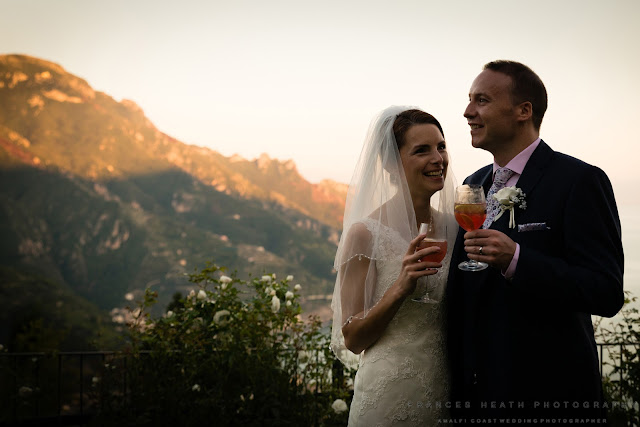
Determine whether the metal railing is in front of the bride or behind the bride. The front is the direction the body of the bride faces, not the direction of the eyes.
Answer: behind

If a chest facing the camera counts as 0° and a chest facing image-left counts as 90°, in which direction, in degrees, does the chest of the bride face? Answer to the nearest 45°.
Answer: approximately 315°

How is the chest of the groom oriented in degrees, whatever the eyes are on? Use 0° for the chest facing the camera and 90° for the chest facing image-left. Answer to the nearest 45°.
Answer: approximately 45°

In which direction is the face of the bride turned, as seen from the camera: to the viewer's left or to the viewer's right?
to the viewer's right

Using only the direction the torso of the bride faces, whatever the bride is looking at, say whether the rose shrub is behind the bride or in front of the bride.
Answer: behind

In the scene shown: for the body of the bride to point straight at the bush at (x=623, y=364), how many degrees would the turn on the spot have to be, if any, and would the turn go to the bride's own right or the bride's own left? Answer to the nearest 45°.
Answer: approximately 90° to the bride's own left
